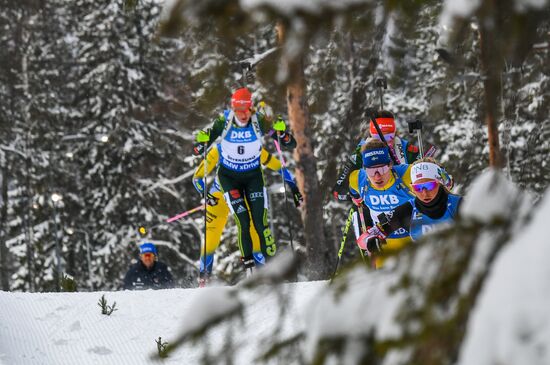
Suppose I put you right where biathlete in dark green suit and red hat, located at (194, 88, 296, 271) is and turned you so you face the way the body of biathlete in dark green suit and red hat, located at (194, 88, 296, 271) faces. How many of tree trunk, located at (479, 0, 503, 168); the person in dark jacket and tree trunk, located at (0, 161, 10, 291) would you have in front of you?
1

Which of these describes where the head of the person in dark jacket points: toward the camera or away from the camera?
toward the camera

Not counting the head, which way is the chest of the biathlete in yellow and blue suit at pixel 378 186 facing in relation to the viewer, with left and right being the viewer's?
facing the viewer

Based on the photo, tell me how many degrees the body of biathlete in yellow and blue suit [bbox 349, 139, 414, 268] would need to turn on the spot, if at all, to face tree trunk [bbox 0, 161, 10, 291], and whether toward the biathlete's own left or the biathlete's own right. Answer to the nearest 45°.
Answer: approximately 135° to the biathlete's own right

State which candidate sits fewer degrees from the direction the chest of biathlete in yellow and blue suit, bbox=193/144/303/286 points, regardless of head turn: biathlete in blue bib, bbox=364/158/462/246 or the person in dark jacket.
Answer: the biathlete in blue bib

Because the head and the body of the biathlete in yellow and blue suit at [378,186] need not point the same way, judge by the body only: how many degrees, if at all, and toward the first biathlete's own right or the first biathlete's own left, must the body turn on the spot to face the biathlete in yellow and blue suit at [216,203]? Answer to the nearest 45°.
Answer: approximately 135° to the first biathlete's own right

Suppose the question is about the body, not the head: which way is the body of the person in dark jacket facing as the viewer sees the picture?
toward the camera
